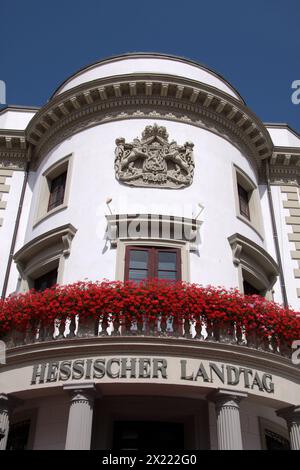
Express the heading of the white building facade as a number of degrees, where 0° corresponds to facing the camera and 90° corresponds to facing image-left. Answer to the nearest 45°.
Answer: approximately 0°
